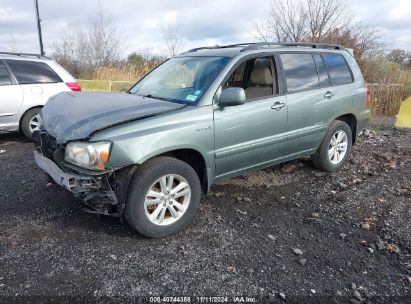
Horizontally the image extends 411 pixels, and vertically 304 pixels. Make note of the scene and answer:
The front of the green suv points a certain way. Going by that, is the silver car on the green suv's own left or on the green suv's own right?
on the green suv's own right

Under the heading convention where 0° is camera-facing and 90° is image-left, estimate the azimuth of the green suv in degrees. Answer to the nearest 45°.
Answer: approximately 45°

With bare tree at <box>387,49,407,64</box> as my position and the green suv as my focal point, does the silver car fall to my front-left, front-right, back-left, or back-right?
front-right

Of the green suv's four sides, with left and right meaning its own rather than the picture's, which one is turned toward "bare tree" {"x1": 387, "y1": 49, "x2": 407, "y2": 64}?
back

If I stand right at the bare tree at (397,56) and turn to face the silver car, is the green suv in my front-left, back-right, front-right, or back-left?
front-left
